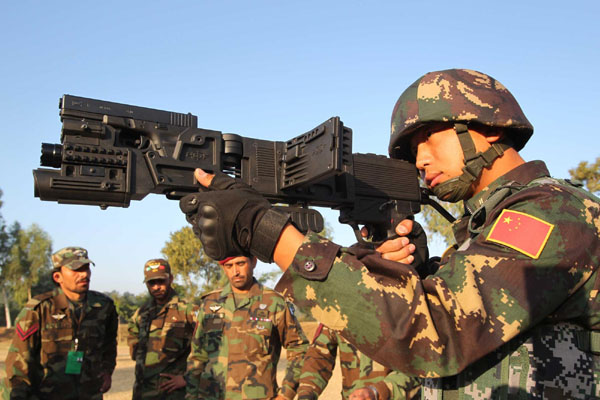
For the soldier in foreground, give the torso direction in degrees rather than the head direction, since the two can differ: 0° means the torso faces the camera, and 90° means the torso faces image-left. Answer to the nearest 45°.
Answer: approximately 90°

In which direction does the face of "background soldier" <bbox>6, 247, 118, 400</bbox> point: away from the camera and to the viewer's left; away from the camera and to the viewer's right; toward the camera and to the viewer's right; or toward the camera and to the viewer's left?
toward the camera and to the viewer's right

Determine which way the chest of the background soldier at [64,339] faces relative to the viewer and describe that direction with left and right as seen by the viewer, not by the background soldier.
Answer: facing the viewer and to the right of the viewer

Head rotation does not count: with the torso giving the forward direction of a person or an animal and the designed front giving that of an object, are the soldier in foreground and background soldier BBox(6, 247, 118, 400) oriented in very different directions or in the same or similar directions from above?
very different directions

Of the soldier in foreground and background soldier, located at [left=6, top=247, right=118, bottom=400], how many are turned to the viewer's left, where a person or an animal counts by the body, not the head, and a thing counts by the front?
1

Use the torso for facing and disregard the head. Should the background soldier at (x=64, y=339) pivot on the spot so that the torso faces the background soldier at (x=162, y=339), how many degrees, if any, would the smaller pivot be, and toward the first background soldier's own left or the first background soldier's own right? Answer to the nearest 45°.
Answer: approximately 90° to the first background soldier's own left

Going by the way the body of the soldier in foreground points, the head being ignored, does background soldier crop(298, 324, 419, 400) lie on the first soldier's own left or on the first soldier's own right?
on the first soldier's own right

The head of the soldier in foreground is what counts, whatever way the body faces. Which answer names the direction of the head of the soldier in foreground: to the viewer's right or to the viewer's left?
to the viewer's left

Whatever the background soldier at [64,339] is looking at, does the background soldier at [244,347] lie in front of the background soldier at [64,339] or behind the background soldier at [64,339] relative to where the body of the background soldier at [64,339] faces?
in front

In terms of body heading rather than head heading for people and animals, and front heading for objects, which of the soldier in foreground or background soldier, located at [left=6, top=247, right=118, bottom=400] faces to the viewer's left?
the soldier in foreground
